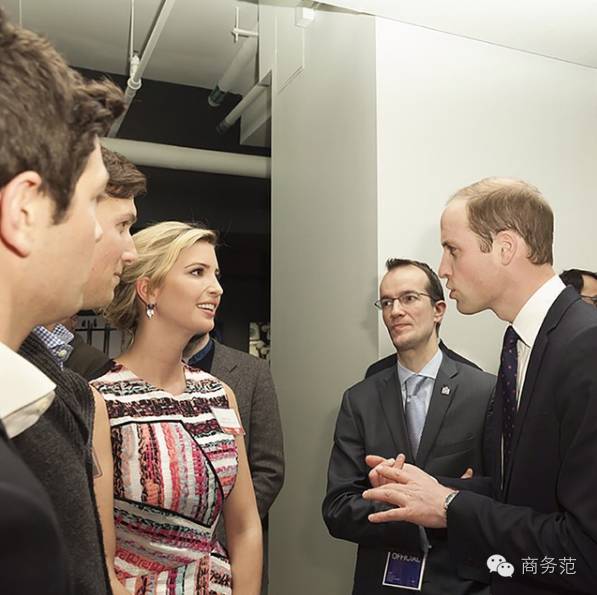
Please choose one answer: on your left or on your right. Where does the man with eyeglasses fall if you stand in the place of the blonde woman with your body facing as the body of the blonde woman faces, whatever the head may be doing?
on your left

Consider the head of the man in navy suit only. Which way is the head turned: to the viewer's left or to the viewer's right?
to the viewer's left

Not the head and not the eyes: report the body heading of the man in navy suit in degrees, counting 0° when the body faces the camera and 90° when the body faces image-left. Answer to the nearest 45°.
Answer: approximately 90°

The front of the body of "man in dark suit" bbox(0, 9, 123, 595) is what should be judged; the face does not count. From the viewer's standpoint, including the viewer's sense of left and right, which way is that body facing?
facing away from the viewer and to the right of the viewer

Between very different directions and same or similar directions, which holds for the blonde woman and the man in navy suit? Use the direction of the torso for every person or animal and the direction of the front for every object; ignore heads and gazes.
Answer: very different directions

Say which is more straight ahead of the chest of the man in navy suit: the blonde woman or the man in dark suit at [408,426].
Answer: the blonde woman

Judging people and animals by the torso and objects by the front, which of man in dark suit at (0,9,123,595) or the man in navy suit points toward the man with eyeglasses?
the man in dark suit
